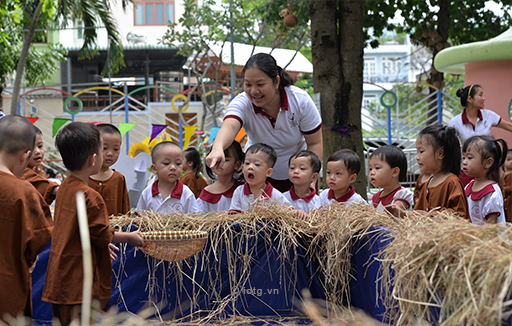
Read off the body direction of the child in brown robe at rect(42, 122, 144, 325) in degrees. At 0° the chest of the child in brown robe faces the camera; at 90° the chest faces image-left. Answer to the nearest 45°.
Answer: approximately 225°

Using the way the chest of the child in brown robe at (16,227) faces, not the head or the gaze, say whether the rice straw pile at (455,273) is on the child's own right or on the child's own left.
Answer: on the child's own right

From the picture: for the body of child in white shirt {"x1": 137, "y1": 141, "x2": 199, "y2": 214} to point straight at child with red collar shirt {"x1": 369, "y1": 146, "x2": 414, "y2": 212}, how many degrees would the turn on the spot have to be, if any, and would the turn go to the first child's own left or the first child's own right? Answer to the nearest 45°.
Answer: approximately 90° to the first child's own left

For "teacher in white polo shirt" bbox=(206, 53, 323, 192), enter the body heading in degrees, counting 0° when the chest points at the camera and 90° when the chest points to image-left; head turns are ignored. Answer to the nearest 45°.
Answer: approximately 45°

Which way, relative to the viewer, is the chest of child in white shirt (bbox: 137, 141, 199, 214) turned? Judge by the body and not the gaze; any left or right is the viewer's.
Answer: facing the viewer

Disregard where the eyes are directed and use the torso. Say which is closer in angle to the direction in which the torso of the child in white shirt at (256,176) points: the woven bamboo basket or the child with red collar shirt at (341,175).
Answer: the woven bamboo basket

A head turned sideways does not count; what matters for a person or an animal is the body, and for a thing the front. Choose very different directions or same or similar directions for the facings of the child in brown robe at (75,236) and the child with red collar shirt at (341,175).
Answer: very different directions

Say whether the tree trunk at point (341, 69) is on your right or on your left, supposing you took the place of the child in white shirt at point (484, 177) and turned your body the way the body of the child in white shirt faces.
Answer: on your right

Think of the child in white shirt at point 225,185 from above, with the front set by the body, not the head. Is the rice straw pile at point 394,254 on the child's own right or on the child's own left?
on the child's own left

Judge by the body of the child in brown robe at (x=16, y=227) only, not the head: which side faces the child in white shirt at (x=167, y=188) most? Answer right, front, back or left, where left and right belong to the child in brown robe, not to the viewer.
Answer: front

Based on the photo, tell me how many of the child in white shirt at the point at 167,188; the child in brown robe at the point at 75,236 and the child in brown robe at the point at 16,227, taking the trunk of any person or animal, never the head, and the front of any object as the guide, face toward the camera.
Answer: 1

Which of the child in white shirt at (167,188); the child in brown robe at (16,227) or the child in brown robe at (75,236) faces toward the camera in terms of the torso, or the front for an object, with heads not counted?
the child in white shirt
